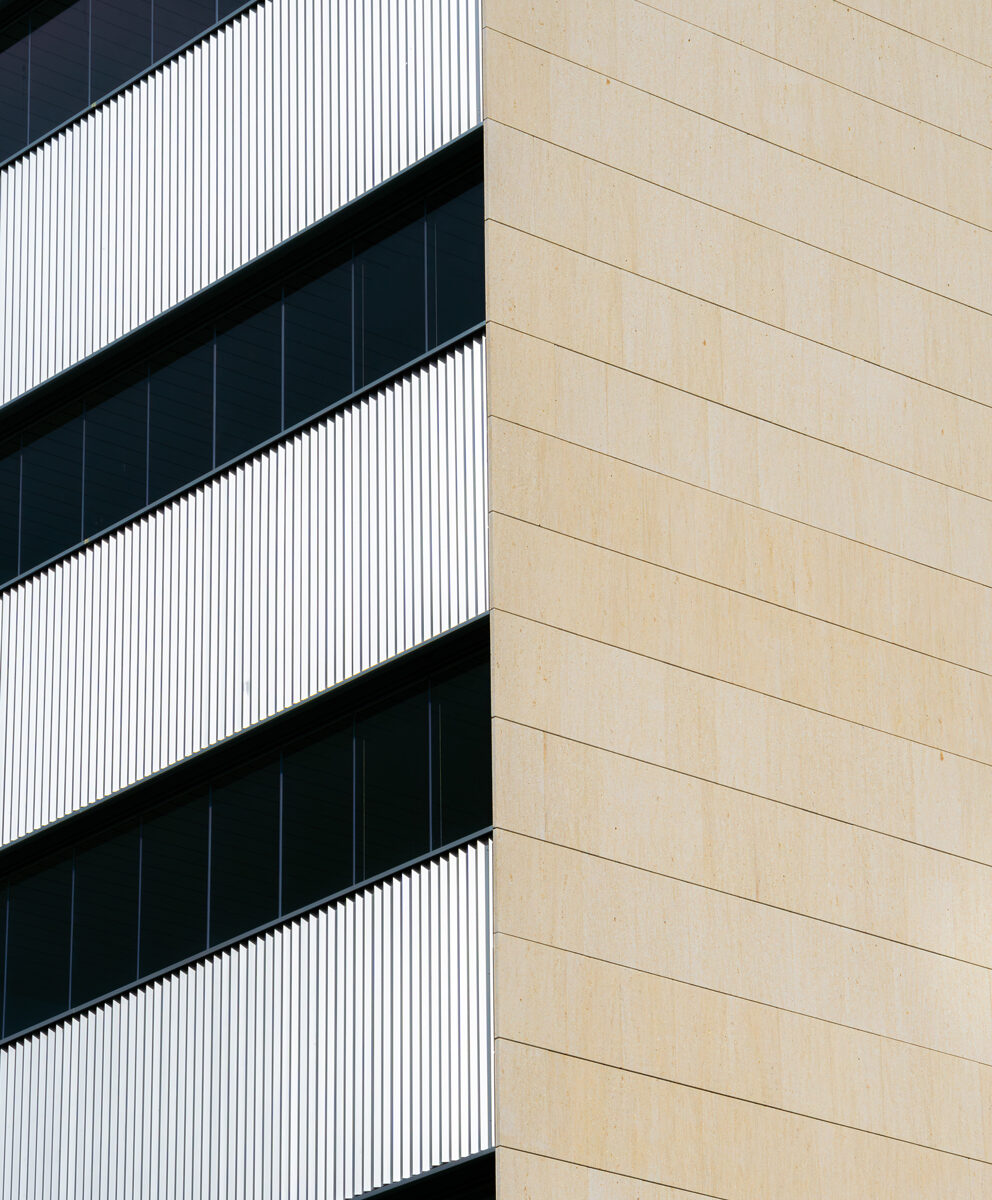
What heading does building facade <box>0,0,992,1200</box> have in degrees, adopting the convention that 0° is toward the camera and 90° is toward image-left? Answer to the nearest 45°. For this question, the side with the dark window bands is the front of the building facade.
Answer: approximately 45°
